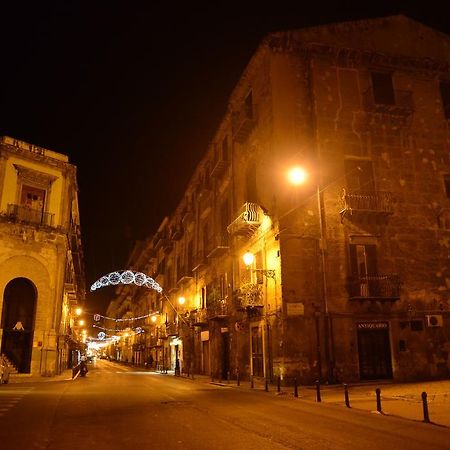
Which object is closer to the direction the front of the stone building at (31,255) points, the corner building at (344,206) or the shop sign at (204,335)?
the corner building

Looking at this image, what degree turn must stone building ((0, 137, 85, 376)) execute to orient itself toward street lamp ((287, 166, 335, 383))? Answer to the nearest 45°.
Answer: approximately 45° to its left

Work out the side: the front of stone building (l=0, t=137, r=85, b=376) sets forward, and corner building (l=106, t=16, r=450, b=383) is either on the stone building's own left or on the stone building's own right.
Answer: on the stone building's own left

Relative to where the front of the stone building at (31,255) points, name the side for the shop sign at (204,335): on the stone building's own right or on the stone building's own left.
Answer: on the stone building's own left
